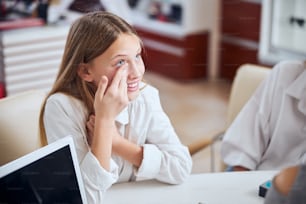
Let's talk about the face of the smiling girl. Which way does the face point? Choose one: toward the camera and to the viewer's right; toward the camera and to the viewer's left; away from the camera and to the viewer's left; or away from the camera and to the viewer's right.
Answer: toward the camera and to the viewer's right

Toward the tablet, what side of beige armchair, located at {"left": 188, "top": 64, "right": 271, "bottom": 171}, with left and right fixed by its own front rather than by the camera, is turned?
front

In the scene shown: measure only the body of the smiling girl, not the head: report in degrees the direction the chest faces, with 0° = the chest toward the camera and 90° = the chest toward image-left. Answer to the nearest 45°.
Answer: approximately 315°

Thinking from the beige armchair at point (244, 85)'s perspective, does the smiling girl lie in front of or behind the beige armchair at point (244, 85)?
in front

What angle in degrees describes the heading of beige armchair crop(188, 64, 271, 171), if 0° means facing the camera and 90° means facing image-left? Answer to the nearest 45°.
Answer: approximately 45°

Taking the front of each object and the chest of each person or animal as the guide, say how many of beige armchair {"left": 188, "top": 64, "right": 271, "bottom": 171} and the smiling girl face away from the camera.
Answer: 0
